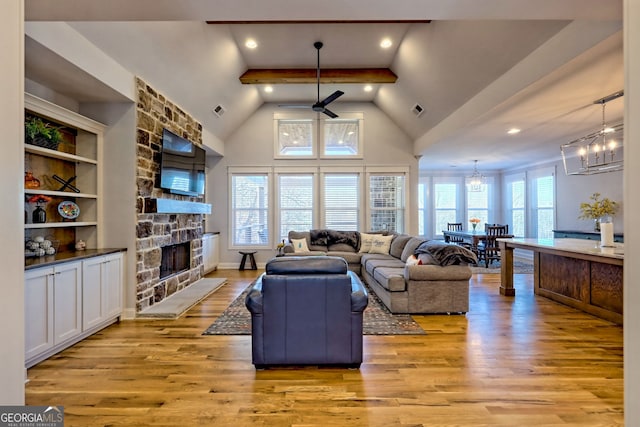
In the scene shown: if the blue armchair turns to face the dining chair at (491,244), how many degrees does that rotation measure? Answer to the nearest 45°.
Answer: approximately 45° to its right

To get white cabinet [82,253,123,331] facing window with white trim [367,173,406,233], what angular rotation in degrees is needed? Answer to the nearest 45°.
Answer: approximately 45° to its left

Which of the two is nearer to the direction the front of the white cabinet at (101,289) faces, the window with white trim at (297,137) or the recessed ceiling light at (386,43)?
the recessed ceiling light

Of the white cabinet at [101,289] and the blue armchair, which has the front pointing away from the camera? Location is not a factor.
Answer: the blue armchair

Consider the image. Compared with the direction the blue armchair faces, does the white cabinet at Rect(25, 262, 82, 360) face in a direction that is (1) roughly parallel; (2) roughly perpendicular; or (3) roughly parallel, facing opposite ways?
roughly perpendicular

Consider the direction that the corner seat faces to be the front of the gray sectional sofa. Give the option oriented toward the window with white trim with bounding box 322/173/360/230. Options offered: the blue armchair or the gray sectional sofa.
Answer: the blue armchair

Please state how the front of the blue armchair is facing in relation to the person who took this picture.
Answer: facing away from the viewer

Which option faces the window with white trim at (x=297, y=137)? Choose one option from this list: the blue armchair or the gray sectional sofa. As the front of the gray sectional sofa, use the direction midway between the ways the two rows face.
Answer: the blue armchair

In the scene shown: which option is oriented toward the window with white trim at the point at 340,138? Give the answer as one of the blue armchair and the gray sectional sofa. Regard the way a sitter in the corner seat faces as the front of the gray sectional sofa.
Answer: the blue armchair

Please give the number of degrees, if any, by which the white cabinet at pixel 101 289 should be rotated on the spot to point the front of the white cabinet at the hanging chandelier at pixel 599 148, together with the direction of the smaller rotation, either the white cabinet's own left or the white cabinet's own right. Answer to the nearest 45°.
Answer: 0° — it already faces it
